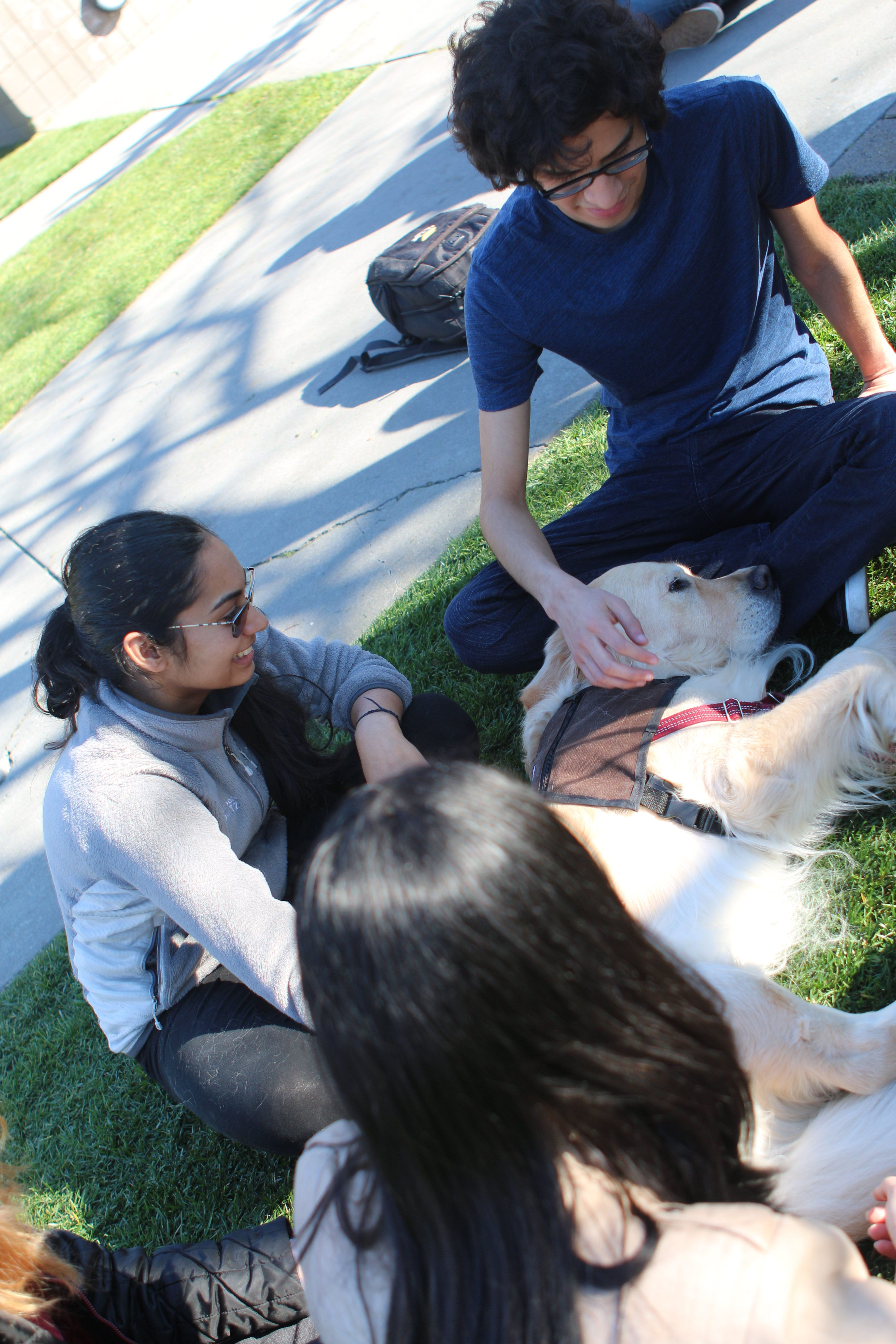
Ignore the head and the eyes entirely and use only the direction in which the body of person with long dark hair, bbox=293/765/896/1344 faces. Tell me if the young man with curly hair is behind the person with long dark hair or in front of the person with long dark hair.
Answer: in front

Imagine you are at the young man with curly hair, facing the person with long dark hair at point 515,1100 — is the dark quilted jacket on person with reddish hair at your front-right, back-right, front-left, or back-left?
front-right

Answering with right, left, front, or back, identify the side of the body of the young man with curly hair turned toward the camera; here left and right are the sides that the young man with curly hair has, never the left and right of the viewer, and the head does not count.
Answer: front

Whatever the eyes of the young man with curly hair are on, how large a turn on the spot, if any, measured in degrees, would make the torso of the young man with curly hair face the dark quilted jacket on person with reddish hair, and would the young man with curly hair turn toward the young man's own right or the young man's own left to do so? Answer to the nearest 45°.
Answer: approximately 45° to the young man's own right

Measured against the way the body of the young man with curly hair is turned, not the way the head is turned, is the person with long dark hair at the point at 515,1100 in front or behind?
in front

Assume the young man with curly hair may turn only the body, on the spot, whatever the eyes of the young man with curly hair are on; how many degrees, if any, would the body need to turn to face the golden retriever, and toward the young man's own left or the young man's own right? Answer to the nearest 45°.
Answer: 0° — they already face it

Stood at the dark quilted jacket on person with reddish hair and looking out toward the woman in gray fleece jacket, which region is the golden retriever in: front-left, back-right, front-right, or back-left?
front-right

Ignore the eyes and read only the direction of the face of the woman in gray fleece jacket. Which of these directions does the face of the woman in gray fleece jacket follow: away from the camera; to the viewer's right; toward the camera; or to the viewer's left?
to the viewer's right

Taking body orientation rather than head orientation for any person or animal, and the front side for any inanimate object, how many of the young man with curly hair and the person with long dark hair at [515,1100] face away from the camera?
1

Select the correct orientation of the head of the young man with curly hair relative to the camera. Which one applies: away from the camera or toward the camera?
toward the camera

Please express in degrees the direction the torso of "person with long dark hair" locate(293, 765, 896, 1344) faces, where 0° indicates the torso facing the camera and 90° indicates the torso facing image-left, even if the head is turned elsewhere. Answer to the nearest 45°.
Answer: approximately 180°

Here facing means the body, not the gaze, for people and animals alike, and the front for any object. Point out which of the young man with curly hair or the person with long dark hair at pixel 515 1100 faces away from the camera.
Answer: the person with long dark hair
